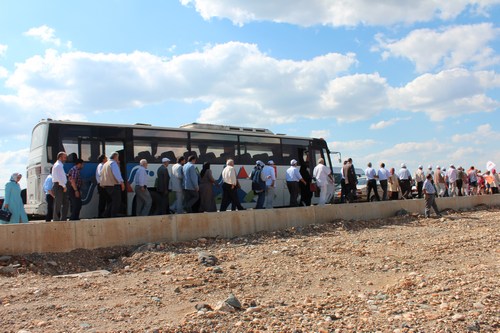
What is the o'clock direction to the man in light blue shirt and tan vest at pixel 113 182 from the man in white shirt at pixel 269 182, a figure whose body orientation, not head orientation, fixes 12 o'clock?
the man in light blue shirt and tan vest at pixel 113 182 is roughly at 6 o'clock from the man in white shirt at pixel 269 182.

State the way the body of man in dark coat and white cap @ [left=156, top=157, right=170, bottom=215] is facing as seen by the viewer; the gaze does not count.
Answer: to the viewer's right

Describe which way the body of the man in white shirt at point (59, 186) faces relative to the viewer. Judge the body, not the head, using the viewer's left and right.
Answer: facing to the right of the viewer

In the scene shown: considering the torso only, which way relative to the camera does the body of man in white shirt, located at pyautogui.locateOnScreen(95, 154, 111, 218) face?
to the viewer's right

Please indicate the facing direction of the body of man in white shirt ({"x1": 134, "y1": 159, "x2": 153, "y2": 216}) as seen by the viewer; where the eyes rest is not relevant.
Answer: to the viewer's right

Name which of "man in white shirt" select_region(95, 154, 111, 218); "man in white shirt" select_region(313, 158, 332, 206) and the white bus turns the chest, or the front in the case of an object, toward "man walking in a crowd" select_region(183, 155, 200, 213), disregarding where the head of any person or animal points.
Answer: "man in white shirt" select_region(95, 154, 111, 218)
